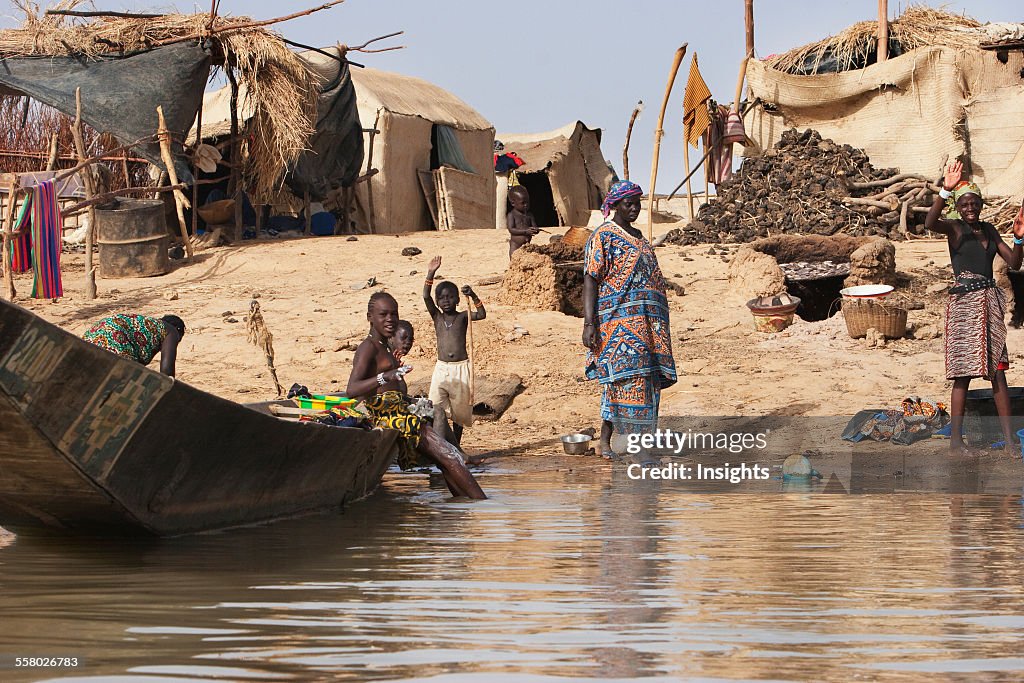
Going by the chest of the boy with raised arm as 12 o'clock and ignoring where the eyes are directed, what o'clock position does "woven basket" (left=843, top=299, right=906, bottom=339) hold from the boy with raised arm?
The woven basket is roughly at 8 o'clock from the boy with raised arm.

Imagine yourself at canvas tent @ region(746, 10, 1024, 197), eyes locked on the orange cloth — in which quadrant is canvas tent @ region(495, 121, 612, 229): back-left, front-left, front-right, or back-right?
front-right

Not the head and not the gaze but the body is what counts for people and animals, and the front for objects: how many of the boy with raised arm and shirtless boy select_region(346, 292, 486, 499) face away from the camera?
0

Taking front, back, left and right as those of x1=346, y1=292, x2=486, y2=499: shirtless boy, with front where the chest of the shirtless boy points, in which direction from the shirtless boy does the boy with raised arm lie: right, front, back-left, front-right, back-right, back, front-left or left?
back-left

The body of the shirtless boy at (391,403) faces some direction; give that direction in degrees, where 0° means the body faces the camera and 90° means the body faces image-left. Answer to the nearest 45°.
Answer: approximately 315°

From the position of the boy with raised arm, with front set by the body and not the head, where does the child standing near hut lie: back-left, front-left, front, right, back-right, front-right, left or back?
back

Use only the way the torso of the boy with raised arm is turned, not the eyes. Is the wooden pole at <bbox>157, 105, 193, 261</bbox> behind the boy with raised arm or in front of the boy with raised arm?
behind

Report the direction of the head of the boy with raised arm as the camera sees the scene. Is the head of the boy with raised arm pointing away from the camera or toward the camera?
toward the camera

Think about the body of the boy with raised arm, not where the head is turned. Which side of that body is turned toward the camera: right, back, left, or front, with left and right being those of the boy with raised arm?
front

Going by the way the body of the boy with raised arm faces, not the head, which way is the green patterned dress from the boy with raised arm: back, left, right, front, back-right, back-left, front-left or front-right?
back-right

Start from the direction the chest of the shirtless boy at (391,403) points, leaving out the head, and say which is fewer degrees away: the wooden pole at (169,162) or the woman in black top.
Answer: the woman in black top

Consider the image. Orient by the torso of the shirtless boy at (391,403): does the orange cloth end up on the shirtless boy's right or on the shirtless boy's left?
on the shirtless boy's left

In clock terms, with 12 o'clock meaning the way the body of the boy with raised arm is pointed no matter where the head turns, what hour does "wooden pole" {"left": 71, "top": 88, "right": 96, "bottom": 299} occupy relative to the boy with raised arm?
The wooden pole is roughly at 5 o'clock from the boy with raised arm.

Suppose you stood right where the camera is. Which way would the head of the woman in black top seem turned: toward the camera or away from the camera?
toward the camera

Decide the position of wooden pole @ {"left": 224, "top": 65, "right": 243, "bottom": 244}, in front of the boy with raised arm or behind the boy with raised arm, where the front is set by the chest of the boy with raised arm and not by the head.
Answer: behind

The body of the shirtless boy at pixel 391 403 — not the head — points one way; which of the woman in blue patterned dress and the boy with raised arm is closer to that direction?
the woman in blue patterned dress

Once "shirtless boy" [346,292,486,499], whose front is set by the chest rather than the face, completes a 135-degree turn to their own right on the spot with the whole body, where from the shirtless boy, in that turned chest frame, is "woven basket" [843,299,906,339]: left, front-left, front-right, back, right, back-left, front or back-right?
back-right
